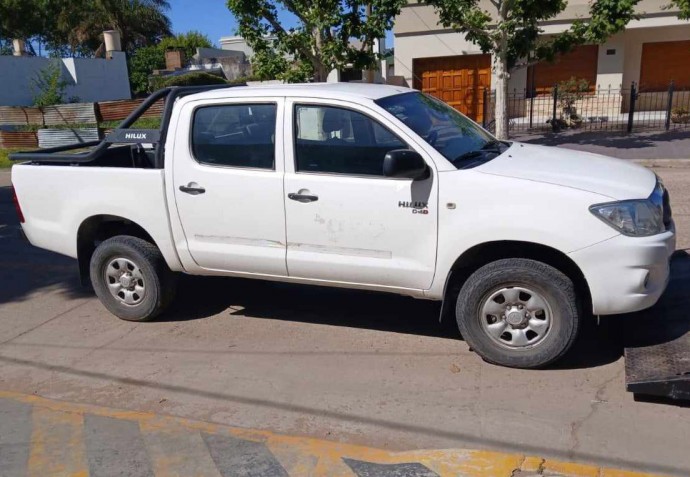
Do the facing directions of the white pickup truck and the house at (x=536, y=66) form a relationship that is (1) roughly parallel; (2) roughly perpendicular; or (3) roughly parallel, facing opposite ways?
roughly perpendicular

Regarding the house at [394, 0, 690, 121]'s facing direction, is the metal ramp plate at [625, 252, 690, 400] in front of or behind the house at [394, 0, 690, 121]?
in front

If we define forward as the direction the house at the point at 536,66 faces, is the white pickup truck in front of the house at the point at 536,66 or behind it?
in front

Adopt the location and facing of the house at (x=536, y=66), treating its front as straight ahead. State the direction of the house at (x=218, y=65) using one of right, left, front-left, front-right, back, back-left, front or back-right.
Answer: back-right

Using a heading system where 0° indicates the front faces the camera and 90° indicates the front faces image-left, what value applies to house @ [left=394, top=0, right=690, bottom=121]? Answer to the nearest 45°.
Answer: approximately 0°

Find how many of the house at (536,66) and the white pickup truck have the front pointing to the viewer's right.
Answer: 1

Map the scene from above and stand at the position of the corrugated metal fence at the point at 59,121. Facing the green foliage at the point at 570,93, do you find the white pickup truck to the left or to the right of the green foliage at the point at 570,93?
right

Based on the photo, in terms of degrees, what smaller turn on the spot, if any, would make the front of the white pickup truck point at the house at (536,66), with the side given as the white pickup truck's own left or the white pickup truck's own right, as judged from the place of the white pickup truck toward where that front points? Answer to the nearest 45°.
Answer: approximately 90° to the white pickup truck's own left

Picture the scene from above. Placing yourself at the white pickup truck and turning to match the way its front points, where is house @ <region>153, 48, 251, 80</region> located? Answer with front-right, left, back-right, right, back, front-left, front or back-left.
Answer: left

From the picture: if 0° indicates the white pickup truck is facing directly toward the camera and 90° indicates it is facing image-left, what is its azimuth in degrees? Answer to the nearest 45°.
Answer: approximately 270°

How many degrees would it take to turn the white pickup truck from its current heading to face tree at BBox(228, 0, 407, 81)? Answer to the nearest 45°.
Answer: approximately 90° to its left
